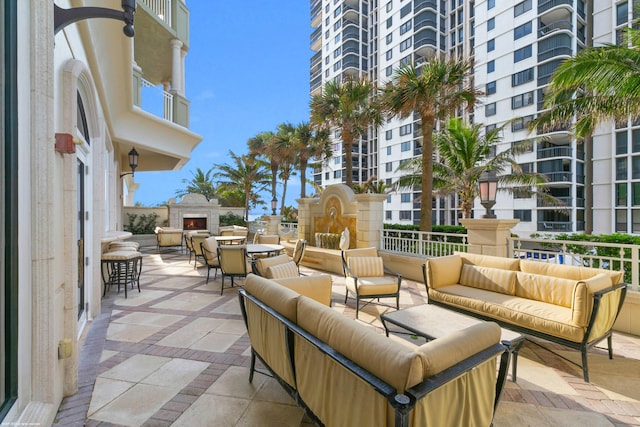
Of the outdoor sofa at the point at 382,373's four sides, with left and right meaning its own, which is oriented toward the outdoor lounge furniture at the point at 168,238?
left

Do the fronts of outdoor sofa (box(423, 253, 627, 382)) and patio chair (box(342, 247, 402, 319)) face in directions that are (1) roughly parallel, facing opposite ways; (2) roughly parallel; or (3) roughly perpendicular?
roughly perpendicular

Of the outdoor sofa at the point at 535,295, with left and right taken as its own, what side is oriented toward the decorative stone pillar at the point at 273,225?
right

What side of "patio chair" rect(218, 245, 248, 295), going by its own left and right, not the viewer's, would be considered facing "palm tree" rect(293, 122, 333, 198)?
front

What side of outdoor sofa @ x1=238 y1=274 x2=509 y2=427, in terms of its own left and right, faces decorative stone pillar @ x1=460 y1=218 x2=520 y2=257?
front

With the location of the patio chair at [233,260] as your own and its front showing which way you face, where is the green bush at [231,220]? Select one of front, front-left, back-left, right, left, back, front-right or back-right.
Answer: front-left

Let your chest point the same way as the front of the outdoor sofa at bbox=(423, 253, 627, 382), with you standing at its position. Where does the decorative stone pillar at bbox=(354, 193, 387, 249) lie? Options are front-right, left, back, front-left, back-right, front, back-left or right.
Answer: right

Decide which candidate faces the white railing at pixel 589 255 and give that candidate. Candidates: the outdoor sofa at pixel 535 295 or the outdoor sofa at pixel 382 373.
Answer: the outdoor sofa at pixel 382 373

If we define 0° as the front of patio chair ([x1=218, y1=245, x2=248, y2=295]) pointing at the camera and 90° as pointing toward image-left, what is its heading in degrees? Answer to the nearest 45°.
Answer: approximately 225°

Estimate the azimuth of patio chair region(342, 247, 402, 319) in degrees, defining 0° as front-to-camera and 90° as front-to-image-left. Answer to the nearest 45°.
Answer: approximately 315°

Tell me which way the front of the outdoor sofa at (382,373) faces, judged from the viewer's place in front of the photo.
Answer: facing away from the viewer and to the right of the viewer

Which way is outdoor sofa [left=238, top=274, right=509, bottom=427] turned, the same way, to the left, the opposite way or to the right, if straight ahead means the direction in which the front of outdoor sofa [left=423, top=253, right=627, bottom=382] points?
the opposite way

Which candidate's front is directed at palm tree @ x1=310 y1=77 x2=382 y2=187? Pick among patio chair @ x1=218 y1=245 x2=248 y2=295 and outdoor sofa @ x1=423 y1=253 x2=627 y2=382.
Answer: the patio chair

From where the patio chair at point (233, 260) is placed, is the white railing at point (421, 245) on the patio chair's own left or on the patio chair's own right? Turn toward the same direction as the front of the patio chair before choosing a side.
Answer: on the patio chair's own right

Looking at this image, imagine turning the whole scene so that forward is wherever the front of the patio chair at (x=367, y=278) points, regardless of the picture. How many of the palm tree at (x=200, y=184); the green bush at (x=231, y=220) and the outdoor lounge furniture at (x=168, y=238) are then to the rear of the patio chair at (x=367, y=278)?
3

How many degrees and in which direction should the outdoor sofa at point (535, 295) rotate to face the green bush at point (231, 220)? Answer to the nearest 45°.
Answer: approximately 90° to its right
